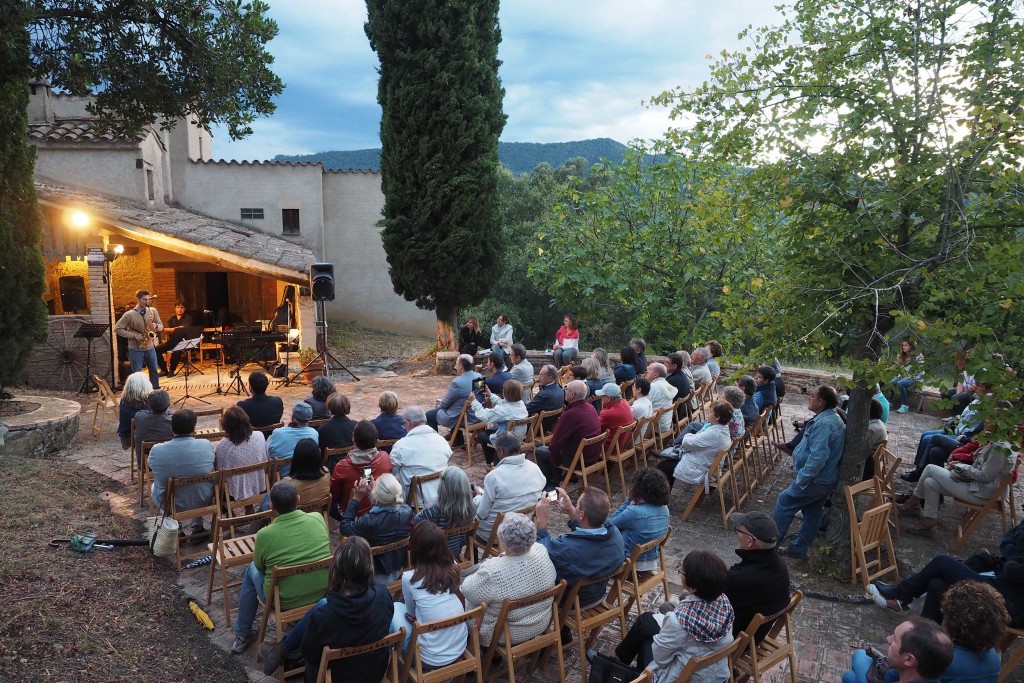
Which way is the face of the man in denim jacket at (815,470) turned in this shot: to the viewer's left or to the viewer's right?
to the viewer's left

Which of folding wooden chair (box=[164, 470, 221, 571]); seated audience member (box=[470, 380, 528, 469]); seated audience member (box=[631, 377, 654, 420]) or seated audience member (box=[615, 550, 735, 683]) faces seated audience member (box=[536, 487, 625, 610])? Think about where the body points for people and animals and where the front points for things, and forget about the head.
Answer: seated audience member (box=[615, 550, 735, 683])

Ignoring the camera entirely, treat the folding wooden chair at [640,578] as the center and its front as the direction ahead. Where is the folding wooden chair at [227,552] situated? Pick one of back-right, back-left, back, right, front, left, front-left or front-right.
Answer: front-left

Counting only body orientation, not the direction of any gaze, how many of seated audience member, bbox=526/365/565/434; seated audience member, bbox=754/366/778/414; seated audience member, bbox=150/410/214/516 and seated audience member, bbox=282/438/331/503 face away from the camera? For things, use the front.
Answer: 2

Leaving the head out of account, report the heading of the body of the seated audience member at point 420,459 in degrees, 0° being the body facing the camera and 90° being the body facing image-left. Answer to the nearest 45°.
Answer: approximately 135°

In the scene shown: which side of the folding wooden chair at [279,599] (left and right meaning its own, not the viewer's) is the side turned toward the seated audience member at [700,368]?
right

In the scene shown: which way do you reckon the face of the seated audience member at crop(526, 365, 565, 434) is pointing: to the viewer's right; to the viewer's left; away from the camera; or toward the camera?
to the viewer's left

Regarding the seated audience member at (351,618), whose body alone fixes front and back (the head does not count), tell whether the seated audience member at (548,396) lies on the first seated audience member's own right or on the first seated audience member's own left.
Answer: on the first seated audience member's own right

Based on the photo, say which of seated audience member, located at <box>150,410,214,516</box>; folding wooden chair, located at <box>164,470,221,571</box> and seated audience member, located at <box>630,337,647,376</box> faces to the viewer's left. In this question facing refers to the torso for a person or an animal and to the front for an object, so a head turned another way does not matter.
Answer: seated audience member, located at <box>630,337,647,376</box>

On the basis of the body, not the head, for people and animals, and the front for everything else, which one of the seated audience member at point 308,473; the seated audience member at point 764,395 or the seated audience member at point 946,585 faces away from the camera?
the seated audience member at point 308,473

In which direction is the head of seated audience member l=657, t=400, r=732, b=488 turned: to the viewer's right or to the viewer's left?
to the viewer's left

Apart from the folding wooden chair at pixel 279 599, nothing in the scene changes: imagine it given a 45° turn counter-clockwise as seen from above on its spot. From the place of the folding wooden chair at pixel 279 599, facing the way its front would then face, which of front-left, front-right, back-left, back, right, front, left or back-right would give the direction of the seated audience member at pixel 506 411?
back-right

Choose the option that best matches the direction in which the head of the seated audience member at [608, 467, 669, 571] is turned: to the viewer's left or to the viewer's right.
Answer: to the viewer's left

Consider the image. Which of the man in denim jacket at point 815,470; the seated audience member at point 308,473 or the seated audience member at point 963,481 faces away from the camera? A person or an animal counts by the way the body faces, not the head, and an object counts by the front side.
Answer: the seated audience member at point 308,473

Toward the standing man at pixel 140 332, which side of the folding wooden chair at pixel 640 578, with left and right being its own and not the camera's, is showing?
front

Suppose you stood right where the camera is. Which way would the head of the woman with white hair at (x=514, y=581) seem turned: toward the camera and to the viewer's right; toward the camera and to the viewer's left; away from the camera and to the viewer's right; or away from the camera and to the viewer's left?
away from the camera and to the viewer's left

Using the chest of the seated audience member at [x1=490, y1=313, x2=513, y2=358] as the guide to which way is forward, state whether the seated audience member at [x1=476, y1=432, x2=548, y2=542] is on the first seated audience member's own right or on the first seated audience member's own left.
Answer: on the first seated audience member's own left

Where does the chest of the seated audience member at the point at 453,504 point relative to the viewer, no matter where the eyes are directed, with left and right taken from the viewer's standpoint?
facing away from the viewer and to the left of the viewer

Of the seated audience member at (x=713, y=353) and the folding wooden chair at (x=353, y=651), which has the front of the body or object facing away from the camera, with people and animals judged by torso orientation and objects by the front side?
the folding wooden chair

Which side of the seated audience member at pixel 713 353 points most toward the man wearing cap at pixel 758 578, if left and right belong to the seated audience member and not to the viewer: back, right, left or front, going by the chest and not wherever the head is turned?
left
